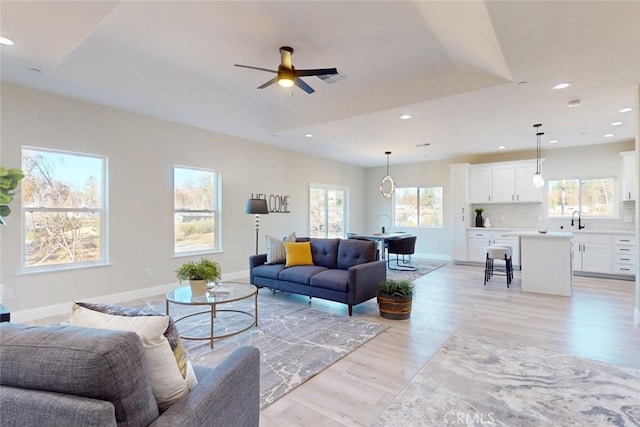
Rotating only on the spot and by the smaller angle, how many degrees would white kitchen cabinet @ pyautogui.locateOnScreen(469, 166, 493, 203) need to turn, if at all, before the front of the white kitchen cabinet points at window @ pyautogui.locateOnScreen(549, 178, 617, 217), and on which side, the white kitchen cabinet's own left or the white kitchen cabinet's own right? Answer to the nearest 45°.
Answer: approximately 90° to the white kitchen cabinet's own left

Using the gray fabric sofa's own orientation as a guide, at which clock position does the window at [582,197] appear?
The window is roughly at 1 o'clock from the gray fabric sofa.

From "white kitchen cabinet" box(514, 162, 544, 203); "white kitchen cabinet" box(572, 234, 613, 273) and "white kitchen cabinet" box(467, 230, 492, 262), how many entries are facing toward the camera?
3

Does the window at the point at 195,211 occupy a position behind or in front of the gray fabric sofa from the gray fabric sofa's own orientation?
in front

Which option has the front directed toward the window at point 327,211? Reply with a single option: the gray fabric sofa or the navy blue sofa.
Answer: the gray fabric sofa

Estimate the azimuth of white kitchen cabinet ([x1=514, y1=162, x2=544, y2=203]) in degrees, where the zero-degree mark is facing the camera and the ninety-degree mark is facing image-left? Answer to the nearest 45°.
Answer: approximately 0°

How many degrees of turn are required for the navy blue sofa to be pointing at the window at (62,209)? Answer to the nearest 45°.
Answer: approximately 45° to its right

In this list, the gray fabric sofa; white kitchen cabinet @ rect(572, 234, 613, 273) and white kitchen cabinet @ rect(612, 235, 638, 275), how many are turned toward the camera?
2

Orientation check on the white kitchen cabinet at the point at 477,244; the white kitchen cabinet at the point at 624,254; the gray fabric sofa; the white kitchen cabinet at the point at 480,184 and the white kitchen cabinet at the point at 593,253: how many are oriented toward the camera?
4

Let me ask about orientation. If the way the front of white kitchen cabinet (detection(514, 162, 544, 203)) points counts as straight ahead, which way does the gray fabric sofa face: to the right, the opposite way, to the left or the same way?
the opposite way

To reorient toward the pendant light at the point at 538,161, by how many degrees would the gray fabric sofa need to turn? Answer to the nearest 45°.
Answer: approximately 45° to its right

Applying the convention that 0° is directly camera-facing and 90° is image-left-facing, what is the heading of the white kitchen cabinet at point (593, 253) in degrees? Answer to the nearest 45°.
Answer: approximately 0°

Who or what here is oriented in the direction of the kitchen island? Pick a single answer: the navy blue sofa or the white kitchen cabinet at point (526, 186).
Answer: the white kitchen cabinet

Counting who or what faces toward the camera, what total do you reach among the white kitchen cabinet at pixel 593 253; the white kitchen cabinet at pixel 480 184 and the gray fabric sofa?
2

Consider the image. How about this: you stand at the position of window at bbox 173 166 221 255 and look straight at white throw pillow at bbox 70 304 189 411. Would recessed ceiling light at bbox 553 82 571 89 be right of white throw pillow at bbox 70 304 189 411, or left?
left
